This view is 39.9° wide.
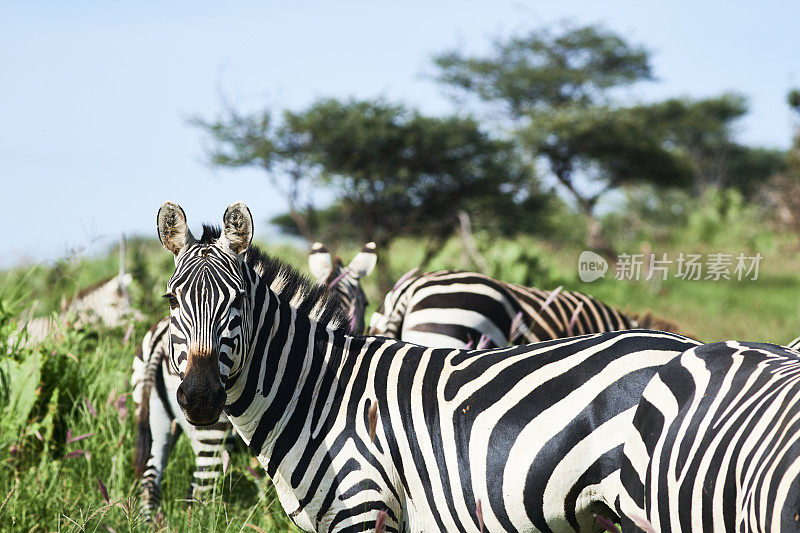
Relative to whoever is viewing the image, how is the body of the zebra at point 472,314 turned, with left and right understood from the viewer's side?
facing away from the viewer and to the right of the viewer

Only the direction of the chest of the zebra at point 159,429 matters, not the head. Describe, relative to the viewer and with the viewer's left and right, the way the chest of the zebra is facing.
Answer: facing away from the viewer and to the right of the viewer

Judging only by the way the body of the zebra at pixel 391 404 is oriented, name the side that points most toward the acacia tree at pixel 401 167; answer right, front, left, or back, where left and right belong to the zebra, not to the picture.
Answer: right

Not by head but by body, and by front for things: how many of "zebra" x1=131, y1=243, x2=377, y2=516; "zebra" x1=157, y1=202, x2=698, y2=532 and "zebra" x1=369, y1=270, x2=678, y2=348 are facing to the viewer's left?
1

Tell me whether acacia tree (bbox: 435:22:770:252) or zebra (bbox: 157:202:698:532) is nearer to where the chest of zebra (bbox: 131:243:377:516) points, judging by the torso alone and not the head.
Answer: the acacia tree

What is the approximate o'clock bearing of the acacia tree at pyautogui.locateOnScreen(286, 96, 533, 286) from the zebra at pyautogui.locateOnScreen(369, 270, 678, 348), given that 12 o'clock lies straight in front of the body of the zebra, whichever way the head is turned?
The acacia tree is roughly at 10 o'clock from the zebra.

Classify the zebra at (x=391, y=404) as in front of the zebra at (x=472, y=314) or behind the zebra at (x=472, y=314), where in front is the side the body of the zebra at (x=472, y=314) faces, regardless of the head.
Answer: behind

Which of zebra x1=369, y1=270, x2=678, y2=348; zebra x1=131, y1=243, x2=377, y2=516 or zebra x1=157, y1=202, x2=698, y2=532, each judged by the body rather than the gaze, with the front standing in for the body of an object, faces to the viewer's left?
zebra x1=157, y1=202, x2=698, y2=532

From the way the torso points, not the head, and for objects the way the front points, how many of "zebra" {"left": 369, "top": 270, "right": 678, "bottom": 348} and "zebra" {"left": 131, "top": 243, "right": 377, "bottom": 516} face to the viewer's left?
0

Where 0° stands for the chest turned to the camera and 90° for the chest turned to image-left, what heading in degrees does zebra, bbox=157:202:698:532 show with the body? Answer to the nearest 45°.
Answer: approximately 90°

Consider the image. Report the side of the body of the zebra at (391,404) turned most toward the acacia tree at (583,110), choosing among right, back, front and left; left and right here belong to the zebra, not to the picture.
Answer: right

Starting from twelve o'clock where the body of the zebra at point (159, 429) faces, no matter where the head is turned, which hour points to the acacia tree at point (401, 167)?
The acacia tree is roughly at 11 o'clock from the zebra.
